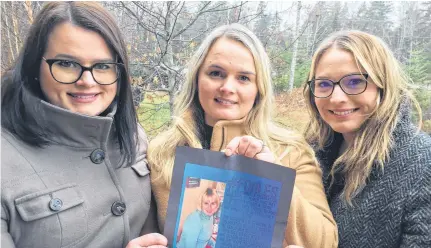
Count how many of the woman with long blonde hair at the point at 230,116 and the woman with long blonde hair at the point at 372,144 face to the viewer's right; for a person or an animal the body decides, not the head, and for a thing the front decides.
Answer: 0

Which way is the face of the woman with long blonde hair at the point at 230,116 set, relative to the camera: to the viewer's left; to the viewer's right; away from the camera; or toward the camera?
toward the camera

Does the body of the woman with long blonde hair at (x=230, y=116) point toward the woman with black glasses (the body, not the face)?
no

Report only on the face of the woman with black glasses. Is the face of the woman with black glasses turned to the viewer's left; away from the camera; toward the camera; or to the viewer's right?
toward the camera

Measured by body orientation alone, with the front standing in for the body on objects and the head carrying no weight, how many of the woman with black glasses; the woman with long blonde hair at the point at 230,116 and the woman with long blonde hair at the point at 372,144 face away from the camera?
0

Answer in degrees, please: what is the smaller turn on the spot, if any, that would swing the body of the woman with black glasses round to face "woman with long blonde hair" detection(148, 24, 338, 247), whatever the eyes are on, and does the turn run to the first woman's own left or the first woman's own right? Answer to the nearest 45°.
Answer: approximately 45° to the first woman's own left

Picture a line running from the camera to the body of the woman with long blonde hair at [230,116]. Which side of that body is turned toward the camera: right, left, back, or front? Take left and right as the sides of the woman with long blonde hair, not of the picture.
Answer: front

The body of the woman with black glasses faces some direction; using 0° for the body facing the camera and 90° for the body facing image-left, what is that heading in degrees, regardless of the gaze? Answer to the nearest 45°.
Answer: approximately 315°

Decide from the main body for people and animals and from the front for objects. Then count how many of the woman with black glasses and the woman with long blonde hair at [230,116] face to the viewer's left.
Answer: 0

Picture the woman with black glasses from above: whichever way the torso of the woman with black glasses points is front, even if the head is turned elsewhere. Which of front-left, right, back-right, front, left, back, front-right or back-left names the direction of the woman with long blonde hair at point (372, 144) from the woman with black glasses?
front-left

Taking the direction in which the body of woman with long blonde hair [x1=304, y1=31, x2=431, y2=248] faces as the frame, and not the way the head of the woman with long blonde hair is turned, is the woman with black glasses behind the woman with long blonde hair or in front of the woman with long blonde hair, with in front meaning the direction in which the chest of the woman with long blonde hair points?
in front

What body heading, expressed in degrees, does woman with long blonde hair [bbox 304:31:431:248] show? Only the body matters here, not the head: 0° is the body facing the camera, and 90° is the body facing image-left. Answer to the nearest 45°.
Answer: approximately 45°
